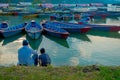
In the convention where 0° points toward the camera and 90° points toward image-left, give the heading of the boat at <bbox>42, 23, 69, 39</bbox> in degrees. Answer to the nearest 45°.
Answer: approximately 315°

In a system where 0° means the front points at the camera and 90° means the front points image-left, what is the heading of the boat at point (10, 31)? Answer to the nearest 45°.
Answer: approximately 45°

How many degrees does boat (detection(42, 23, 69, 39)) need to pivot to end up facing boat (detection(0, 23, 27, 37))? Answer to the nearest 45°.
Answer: approximately 135° to its right

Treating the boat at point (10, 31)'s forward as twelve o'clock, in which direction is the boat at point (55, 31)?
the boat at point (55, 31) is roughly at 8 o'clock from the boat at point (10, 31).
